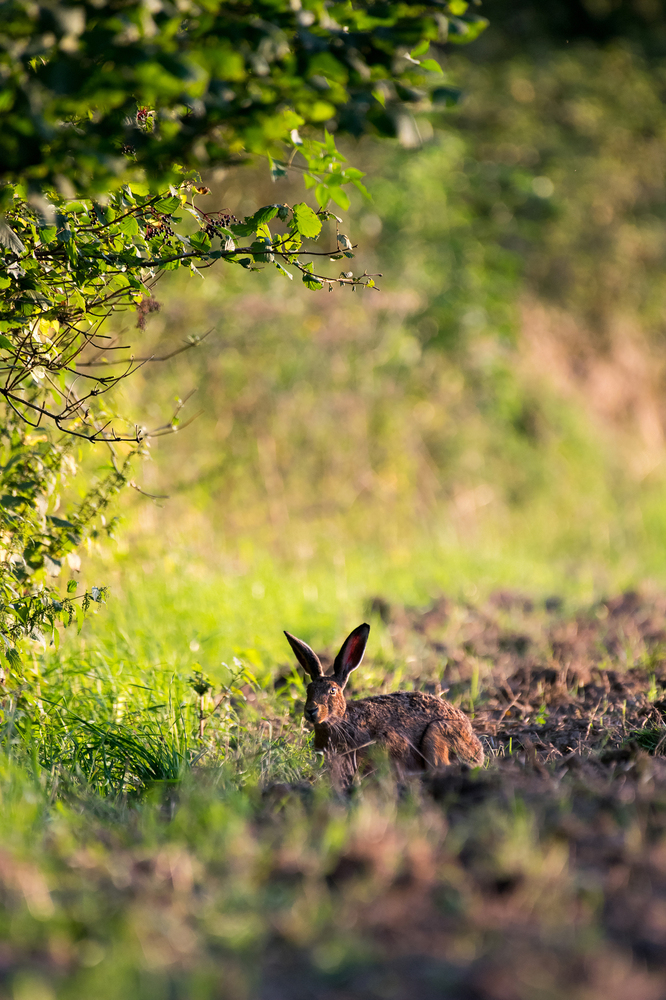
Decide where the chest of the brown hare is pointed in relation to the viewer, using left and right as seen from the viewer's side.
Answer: facing to the left of the viewer
